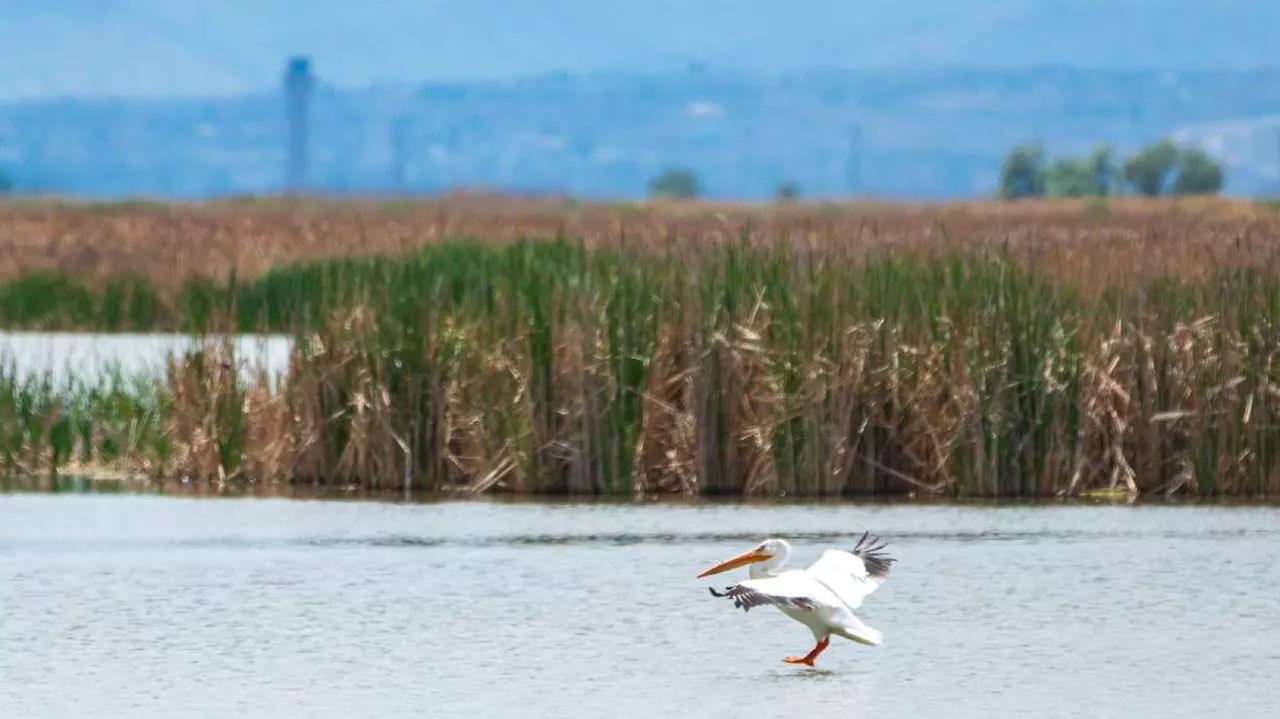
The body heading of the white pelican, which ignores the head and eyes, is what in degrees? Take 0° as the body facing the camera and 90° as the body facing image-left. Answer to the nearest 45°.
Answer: approximately 90°
